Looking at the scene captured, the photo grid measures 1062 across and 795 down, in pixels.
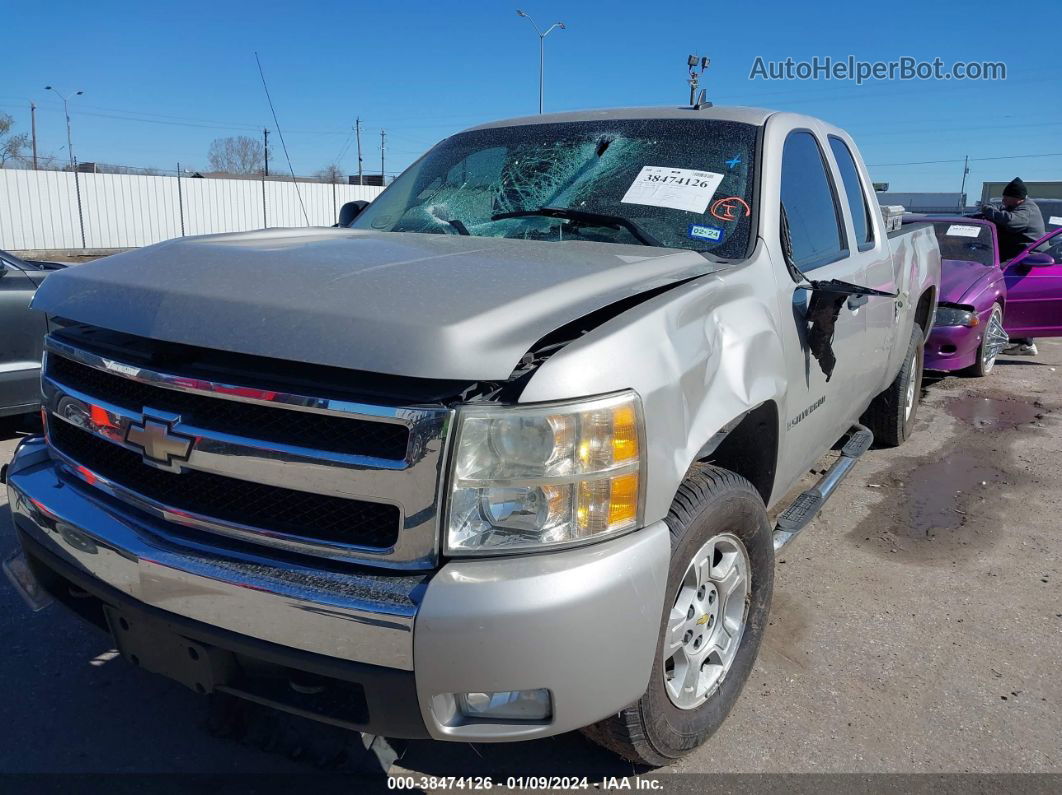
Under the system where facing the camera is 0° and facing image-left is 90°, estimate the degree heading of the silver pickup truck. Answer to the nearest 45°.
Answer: approximately 45°

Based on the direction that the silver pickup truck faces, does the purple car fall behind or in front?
behind

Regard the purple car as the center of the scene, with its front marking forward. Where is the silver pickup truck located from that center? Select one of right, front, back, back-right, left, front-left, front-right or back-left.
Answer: front-left

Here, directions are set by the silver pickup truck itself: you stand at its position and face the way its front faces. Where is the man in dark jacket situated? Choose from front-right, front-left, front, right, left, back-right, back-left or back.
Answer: back

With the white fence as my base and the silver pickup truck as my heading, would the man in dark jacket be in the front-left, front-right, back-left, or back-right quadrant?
front-left

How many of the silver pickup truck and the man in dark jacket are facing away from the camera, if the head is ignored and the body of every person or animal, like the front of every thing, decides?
0

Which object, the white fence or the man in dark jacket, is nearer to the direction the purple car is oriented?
the white fence

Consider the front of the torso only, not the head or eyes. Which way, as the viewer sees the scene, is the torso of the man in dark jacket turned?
to the viewer's left

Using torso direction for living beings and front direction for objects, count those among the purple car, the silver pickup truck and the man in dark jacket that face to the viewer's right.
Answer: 0

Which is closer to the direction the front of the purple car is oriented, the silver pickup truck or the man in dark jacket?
the silver pickup truck

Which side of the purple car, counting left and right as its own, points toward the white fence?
right
